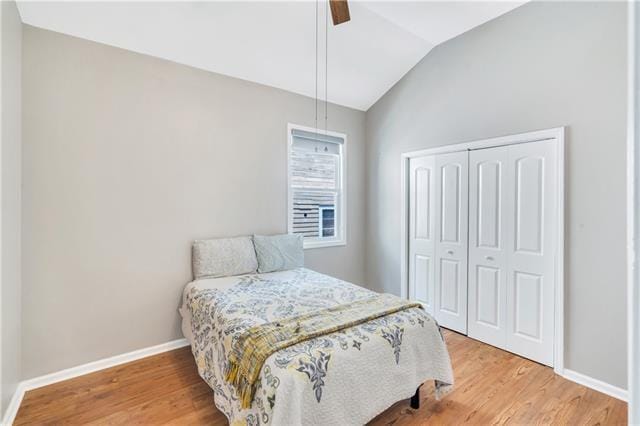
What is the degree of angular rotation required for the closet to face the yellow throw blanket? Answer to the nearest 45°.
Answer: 0° — it already faces it

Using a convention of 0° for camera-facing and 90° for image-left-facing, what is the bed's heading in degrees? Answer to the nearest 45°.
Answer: approximately 315°

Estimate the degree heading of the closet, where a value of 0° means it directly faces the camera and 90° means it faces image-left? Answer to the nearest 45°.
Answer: approximately 45°

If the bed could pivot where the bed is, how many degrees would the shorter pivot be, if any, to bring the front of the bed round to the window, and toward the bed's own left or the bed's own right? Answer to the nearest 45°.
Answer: approximately 135° to the bed's own left
